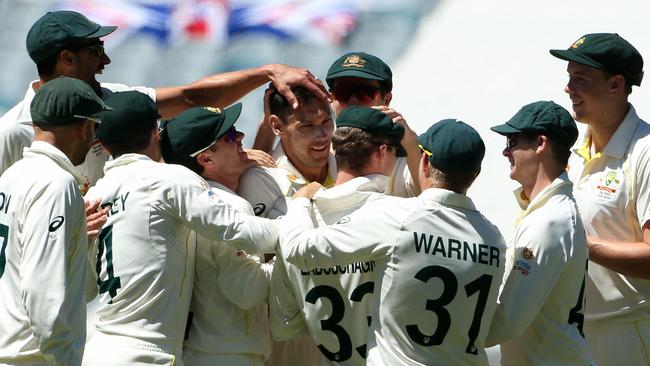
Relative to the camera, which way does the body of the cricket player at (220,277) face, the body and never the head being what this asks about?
to the viewer's right

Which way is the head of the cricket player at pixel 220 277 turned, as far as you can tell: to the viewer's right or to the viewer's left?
to the viewer's right

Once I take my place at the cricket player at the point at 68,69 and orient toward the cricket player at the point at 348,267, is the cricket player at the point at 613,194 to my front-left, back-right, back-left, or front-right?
front-left

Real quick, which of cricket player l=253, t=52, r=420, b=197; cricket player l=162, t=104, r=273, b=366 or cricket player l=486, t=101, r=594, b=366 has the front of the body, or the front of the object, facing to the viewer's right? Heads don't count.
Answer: cricket player l=162, t=104, r=273, b=366

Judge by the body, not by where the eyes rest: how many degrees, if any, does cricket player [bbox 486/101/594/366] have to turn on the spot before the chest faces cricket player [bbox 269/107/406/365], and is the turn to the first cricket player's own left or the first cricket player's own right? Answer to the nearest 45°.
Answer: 0° — they already face them

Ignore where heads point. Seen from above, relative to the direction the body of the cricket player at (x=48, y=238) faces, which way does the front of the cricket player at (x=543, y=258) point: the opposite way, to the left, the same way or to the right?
to the left

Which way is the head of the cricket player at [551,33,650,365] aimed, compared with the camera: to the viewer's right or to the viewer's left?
to the viewer's left

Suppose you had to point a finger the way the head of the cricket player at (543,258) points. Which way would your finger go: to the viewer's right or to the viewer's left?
to the viewer's left

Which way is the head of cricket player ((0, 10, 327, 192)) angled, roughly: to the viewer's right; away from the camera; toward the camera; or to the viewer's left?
to the viewer's right

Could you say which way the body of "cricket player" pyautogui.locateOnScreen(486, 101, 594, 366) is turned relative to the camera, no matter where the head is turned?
to the viewer's left
